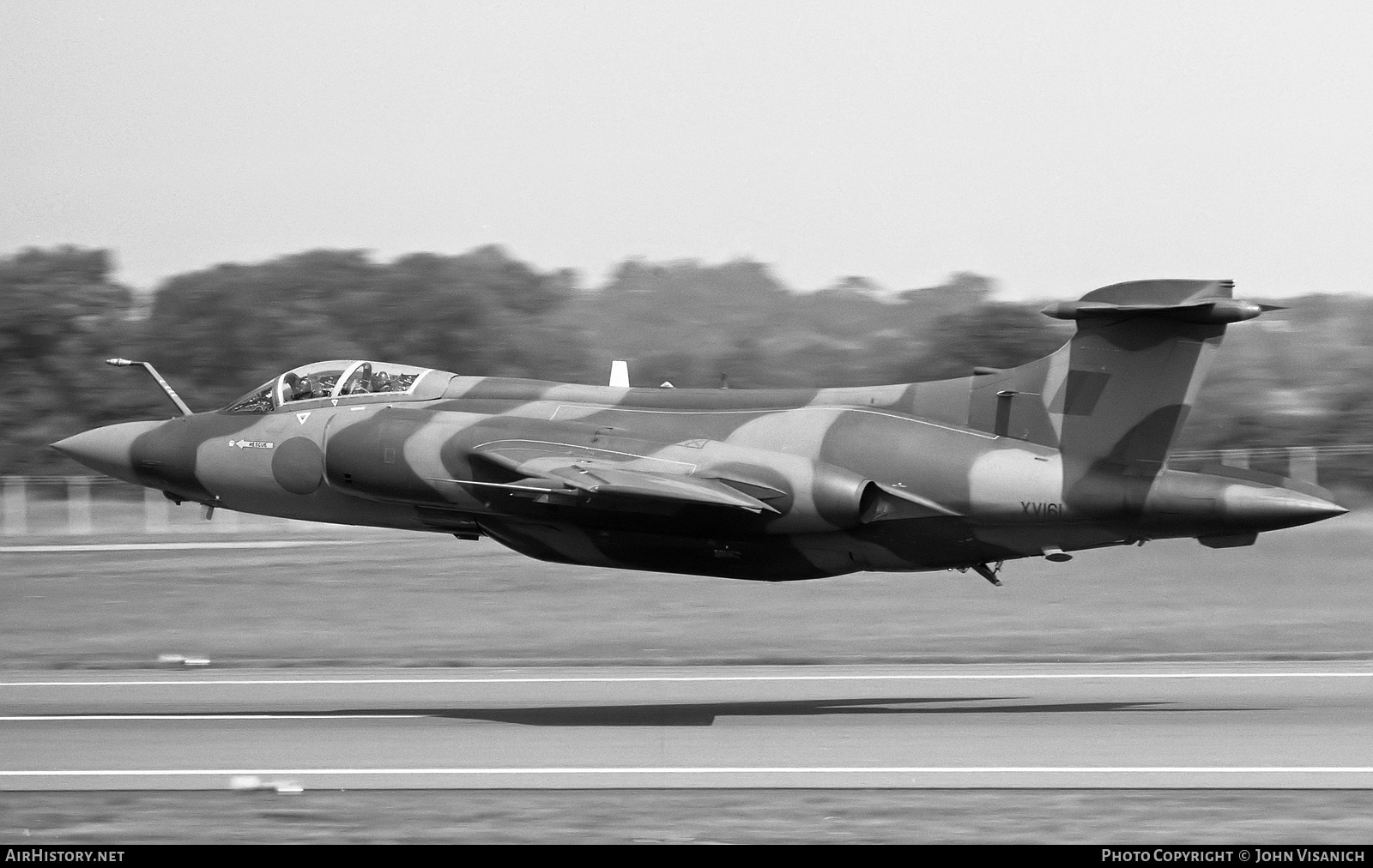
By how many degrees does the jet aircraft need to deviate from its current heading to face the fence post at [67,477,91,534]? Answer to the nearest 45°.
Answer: approximately 45° to its right

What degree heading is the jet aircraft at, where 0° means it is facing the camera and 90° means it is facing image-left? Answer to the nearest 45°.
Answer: approximately 90°

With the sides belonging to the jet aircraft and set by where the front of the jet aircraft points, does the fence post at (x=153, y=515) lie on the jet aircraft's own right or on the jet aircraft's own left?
on the jet aircraft's own right

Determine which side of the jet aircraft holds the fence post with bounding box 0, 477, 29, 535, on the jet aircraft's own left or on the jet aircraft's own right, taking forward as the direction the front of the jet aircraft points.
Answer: on the jet aircraft's own right
